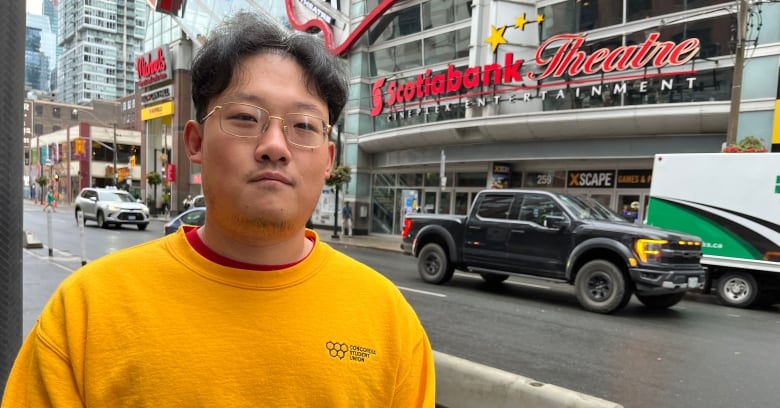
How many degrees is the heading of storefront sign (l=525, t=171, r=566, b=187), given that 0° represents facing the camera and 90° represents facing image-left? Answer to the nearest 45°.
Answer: approximately 0°

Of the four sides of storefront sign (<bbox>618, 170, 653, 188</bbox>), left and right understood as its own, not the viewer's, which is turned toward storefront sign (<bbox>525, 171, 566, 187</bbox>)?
right

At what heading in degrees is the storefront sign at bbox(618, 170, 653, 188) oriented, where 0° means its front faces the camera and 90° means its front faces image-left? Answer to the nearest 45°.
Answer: approximately 0°

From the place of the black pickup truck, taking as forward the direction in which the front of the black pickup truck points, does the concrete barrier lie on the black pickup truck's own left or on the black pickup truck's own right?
on the black pickup truck's own right

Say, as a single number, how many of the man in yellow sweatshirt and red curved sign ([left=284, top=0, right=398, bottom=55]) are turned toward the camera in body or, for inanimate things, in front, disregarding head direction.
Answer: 2

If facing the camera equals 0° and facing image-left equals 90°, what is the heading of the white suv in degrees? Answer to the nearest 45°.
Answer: approximately 315°

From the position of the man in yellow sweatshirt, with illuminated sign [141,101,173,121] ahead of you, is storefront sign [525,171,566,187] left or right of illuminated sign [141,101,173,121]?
right

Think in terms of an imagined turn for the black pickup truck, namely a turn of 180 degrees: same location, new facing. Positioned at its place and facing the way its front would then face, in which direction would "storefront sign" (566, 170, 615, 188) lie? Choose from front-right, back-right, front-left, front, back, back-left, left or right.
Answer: front-right
